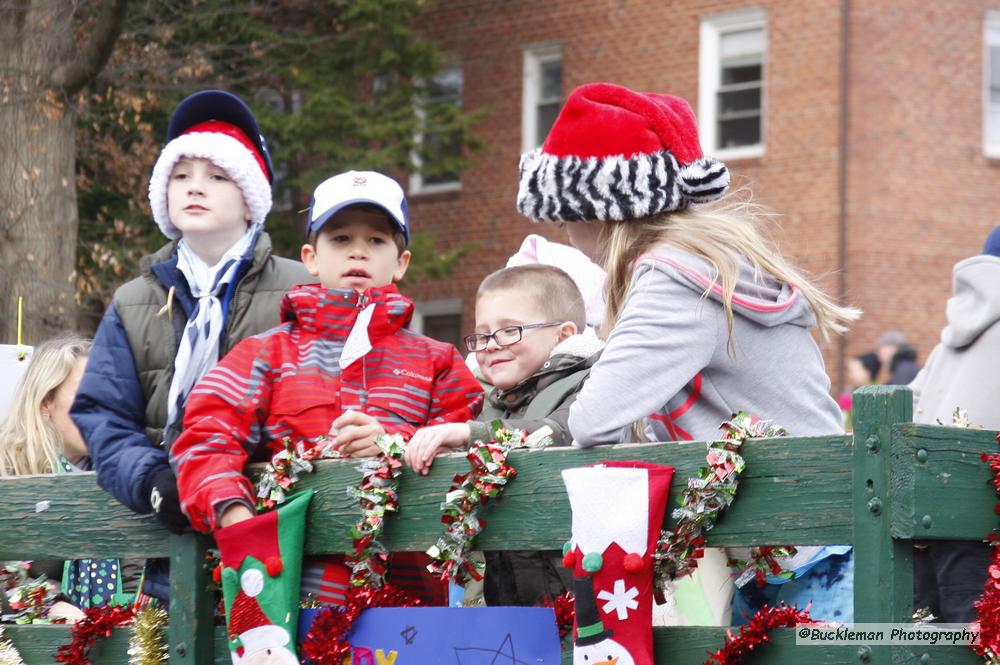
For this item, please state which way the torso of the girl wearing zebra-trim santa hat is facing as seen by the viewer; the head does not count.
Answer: to the viewer's left

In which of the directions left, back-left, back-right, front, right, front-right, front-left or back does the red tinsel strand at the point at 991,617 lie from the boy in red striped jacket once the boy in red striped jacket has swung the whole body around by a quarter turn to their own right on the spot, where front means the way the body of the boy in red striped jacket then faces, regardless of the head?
back-left

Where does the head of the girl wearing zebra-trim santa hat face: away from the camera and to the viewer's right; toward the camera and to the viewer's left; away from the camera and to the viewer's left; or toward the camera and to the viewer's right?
away from the camera and to the viewer's left

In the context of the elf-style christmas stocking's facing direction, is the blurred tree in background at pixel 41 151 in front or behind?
behind

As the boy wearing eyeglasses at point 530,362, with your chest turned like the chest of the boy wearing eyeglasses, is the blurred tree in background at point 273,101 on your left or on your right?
on your right

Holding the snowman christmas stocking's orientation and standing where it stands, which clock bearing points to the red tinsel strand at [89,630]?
The red tinsel strand is roughly at 4 o'clock from the snowman christmas stocking.

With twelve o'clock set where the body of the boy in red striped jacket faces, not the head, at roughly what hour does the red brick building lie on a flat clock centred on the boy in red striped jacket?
The red brick building is roughly at 7 o'clock from the boy in red striped jacket.

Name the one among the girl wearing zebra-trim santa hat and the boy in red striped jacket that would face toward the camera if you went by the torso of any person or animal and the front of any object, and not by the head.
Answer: the boy in red striped jacket

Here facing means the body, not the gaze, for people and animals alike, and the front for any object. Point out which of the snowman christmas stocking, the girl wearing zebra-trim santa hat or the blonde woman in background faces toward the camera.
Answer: the snowman christmas stocking

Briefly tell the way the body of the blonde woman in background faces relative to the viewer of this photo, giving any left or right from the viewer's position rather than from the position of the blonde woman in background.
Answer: facing to the right of the viewer

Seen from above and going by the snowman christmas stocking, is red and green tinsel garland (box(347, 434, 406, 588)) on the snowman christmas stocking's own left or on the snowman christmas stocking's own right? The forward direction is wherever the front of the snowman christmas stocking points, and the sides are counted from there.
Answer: on the snowman christmas stocking's own right

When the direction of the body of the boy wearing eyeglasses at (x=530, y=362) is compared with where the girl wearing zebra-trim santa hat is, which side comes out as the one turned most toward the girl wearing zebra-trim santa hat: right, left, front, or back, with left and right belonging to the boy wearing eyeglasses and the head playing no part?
left

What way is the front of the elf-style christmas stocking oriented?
toward the camera

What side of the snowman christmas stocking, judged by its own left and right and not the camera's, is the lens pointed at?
front

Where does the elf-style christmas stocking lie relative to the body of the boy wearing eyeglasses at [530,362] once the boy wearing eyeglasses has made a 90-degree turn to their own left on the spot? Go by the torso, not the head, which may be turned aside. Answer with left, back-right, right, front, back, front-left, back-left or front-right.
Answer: right

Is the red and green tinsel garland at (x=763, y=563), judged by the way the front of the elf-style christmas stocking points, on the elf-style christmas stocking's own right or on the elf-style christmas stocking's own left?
on the elf-style christmas stocking's own left
